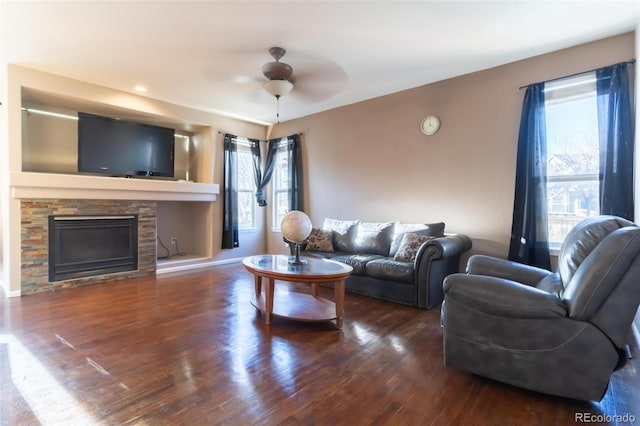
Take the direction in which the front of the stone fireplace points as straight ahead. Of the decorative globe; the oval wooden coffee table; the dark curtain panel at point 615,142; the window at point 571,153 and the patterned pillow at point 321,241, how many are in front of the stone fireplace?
5

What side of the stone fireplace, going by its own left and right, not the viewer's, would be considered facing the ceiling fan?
front

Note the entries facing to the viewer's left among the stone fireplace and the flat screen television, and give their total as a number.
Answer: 0

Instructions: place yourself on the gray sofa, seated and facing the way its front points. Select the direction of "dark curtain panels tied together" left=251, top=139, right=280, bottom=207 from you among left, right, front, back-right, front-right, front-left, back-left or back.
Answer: right

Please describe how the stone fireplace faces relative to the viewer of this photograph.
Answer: facing the viewer and to the right of the viewer

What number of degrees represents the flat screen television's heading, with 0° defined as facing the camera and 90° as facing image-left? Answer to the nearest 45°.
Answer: approximately 315°

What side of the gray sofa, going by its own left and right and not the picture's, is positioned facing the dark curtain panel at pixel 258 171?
right

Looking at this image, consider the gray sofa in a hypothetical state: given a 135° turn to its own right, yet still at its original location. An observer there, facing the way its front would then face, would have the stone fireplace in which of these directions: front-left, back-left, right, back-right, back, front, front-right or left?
left

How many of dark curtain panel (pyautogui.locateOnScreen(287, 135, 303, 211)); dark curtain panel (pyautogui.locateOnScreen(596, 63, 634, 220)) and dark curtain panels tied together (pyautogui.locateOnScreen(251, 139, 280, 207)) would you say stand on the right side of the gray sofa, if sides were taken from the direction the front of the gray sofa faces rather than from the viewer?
2

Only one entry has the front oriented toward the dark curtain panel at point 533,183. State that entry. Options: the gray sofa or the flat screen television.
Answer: the flat screen television

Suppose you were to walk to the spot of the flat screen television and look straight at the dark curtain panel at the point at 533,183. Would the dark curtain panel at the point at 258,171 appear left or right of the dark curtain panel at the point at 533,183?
left

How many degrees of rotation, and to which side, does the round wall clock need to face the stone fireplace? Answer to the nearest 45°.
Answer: approximately 45° to its right

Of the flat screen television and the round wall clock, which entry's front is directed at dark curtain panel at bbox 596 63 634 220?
the flat screen television

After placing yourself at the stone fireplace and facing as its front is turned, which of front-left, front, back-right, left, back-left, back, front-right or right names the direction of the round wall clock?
front

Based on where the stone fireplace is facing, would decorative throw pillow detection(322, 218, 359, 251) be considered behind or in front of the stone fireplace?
in front

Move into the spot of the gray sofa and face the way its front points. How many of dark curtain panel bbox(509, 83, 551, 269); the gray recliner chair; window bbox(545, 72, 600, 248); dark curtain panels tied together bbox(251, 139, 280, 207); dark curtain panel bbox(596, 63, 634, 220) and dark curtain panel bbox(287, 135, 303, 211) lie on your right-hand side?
2
